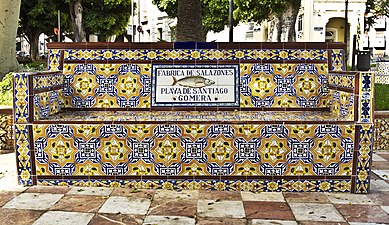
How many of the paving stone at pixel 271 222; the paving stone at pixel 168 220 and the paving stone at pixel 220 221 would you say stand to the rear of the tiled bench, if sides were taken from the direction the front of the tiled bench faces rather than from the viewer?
0

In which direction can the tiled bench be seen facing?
toward the camera

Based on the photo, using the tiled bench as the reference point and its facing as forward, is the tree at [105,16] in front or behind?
behind

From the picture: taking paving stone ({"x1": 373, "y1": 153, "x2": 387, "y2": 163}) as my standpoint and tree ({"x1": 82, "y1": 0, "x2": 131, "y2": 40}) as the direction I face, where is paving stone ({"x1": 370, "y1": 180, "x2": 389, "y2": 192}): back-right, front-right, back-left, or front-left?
back-left

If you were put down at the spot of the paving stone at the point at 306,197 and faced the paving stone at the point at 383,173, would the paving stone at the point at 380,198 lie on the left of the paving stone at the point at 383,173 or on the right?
right

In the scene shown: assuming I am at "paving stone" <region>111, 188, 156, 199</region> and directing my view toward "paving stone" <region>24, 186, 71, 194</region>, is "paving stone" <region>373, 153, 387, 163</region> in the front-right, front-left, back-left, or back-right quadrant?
back-right

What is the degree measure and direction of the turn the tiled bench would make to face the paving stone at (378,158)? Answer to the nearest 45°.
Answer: approximately 135° to its left

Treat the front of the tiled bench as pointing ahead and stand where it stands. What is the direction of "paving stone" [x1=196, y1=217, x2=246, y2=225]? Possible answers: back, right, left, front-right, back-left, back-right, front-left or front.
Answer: front

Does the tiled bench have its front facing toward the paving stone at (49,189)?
no

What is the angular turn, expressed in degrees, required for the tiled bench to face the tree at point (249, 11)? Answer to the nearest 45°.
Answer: approximately 180°

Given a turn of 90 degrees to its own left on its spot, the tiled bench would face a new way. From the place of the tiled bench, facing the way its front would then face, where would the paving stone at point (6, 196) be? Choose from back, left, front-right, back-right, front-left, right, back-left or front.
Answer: back

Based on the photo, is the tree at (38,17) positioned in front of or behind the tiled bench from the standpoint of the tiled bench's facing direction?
behind

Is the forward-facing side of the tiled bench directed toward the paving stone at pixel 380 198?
no

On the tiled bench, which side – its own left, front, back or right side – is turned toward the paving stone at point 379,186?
left

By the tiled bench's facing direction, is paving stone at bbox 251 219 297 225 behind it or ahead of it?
ahead

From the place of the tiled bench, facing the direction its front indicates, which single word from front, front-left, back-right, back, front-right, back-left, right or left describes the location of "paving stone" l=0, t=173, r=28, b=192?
right

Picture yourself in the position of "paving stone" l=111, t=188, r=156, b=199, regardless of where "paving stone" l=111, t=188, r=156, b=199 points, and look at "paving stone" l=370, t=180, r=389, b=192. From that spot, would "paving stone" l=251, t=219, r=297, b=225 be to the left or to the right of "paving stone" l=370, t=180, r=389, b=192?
right
